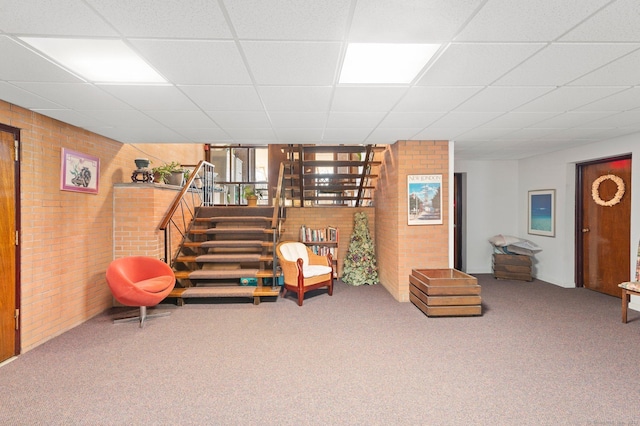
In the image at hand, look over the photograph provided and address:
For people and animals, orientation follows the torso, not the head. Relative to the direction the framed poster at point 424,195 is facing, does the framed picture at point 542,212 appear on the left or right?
on its left

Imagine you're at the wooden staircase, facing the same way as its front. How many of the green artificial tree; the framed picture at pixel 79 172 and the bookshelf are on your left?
2

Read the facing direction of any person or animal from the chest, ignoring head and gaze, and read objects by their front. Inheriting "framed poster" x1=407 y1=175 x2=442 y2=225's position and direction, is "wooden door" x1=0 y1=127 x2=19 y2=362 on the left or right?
on its right

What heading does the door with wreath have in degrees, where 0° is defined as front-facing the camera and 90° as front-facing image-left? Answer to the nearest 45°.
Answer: approximately 45°

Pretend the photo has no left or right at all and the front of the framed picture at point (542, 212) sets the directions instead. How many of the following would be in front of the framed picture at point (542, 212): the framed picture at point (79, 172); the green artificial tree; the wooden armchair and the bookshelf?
4

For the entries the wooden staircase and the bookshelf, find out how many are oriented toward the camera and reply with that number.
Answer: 2
